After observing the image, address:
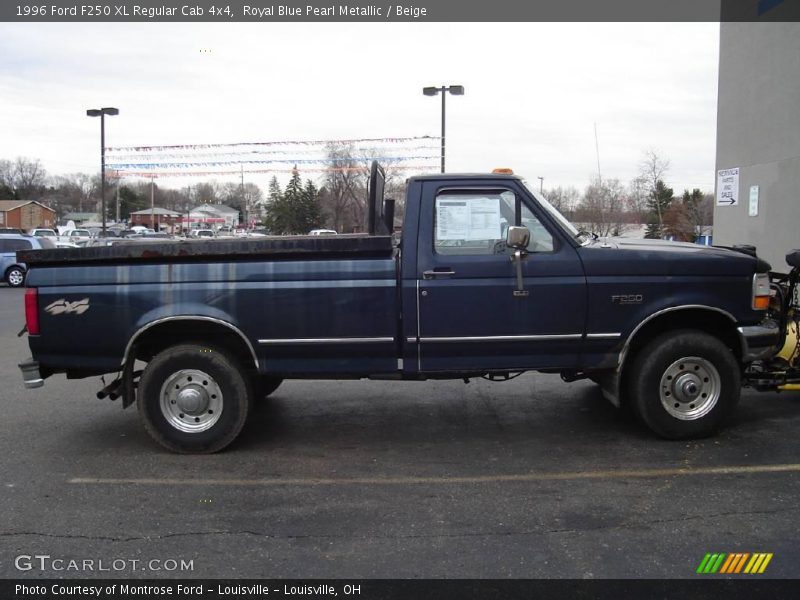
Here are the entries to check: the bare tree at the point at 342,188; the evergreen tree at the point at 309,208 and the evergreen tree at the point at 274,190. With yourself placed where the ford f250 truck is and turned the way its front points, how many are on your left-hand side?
3

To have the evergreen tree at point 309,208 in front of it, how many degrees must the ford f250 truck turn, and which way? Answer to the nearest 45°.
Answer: approximately 90° to its left

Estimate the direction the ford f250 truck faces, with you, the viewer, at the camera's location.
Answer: facing to the right of the viewer

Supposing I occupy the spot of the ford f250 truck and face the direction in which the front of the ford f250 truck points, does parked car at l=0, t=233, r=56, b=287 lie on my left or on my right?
on my left

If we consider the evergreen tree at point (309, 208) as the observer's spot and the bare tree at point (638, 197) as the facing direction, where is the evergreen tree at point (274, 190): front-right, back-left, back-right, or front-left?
back-left

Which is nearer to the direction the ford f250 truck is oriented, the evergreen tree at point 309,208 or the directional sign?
the directional sign

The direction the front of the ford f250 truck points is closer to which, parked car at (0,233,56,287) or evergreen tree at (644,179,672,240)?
the evergreen tree

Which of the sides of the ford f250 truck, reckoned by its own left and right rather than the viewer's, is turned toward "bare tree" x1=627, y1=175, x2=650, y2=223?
left

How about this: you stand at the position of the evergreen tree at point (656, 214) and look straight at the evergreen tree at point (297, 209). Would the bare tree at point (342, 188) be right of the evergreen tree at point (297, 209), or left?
right

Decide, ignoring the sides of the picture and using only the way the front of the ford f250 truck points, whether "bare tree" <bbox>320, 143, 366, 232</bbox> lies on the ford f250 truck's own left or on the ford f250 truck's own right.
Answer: on the ford f250 truck's own left

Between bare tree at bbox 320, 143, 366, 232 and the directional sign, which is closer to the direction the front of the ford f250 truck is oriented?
the directional sign
